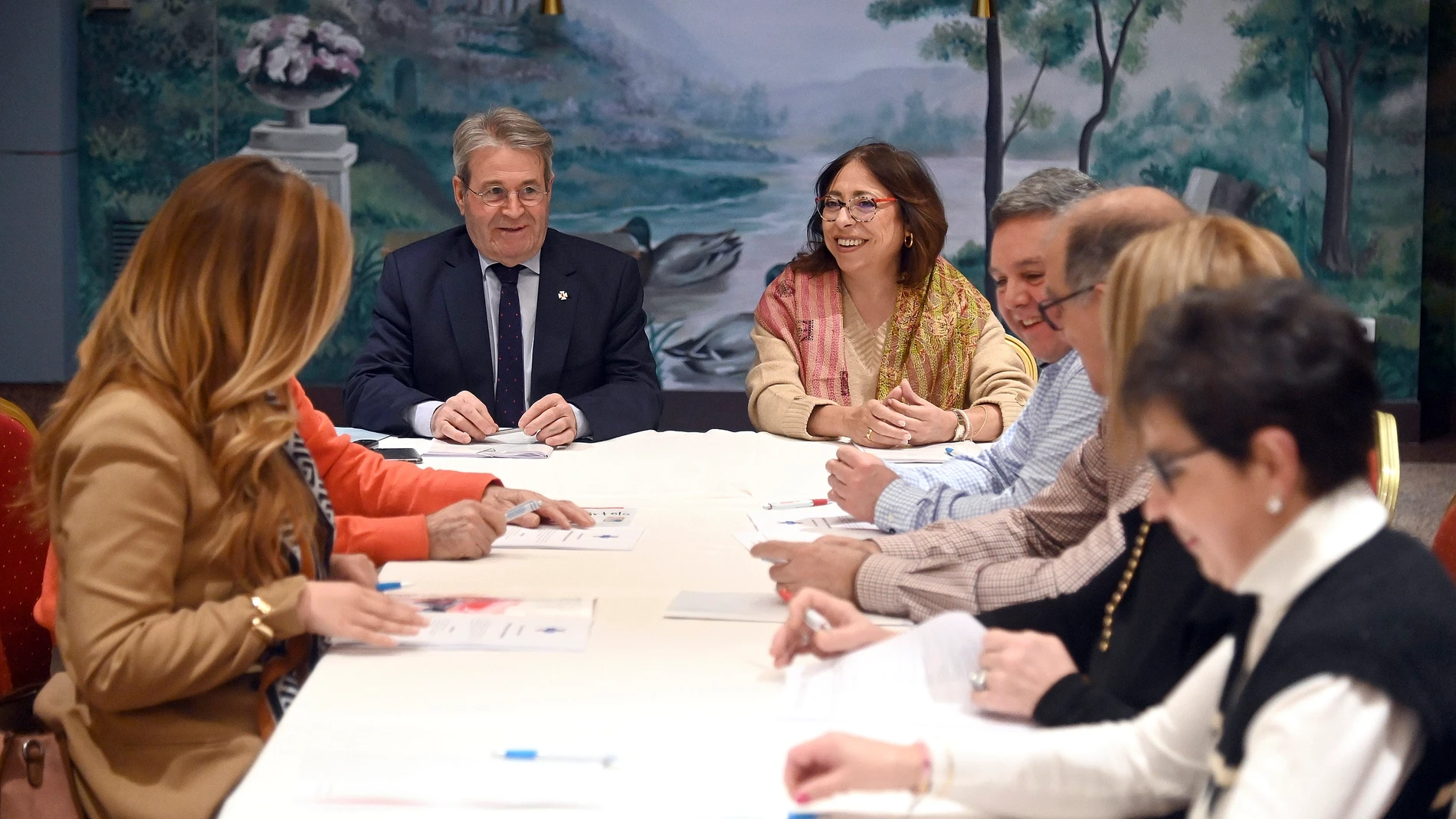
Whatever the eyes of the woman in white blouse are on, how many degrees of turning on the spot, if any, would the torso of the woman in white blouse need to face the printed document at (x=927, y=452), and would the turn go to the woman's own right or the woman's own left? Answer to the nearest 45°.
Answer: approximately 90° to the woman's own right

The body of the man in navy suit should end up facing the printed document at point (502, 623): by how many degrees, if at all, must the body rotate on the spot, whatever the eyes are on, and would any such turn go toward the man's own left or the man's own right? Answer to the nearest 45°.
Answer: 0° — they already face it

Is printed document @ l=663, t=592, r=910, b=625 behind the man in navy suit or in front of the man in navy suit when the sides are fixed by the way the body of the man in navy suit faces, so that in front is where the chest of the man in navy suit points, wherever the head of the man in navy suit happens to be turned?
in front

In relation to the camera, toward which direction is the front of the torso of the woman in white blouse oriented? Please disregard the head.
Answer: to the viewer's left

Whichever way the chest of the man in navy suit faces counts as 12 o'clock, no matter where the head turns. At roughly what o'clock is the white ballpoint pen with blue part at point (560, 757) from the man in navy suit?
The white ballpoint pen with blue part is roughly at 12 o'clock from the man in navy suit.

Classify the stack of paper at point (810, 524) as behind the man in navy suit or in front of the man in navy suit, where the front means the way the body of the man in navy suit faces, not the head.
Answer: in front

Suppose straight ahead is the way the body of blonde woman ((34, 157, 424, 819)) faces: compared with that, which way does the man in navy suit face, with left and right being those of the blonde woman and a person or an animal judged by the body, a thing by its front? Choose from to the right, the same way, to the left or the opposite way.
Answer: to the right

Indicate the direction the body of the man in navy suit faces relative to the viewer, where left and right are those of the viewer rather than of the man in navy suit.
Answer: facing the viewer

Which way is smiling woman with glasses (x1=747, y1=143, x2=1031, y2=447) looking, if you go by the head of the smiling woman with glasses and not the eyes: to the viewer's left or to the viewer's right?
to the viewer's left

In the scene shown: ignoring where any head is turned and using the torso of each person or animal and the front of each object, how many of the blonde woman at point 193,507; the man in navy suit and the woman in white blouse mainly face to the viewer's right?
1

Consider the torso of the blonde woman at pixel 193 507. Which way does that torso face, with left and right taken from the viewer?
facing to the right of the viewer

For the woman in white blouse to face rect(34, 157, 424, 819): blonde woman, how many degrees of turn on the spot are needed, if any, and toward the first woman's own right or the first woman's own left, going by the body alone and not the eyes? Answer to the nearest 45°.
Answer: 0° — they already face them

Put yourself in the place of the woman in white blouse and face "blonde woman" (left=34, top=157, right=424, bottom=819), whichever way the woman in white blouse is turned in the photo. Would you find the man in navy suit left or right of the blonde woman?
right

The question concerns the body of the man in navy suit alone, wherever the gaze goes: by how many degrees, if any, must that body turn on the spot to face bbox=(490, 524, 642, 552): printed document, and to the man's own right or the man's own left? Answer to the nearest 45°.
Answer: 0° — they already face it

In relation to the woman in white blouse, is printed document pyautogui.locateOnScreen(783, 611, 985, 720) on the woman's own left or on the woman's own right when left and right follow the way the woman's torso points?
on the woman's own right
